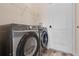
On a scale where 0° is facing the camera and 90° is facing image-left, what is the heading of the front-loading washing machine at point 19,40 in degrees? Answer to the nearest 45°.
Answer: approximately 315°

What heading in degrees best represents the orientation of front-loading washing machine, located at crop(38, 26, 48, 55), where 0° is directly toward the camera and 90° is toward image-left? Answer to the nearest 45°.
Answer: approximately 315°
